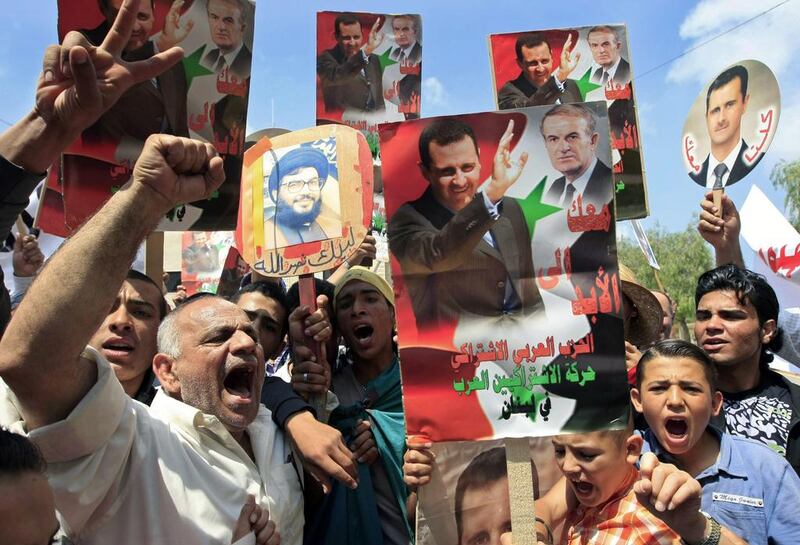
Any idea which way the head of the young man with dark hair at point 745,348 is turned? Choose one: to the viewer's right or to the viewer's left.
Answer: to the viewer's left

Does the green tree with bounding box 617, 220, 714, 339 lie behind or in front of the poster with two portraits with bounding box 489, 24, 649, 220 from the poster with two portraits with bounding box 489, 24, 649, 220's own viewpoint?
behind

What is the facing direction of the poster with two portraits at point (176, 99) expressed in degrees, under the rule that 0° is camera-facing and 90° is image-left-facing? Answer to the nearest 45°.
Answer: approximately 0°

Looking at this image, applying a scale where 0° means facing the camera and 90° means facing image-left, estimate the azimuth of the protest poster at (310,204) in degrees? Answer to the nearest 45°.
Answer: approximately 0°
